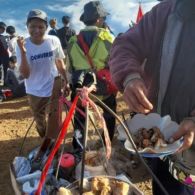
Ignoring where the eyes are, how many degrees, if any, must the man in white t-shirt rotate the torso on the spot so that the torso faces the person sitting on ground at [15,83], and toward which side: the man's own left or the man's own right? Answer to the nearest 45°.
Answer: approximately 180°

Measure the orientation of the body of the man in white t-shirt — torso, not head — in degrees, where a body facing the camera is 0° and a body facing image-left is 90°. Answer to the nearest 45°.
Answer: approximately 0°

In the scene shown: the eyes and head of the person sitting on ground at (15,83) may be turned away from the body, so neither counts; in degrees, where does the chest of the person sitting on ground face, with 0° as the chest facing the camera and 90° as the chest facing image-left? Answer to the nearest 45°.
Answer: approximately 315°

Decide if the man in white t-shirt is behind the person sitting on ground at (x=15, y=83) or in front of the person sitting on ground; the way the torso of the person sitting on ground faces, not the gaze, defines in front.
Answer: in front

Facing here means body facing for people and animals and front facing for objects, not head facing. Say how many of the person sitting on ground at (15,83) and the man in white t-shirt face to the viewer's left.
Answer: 0
